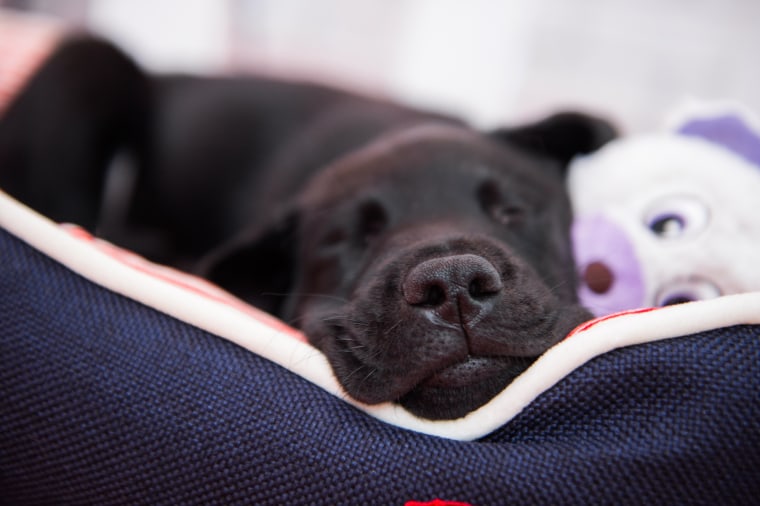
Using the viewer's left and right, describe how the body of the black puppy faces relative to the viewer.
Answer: facing the viewer and to the right of the viewer
